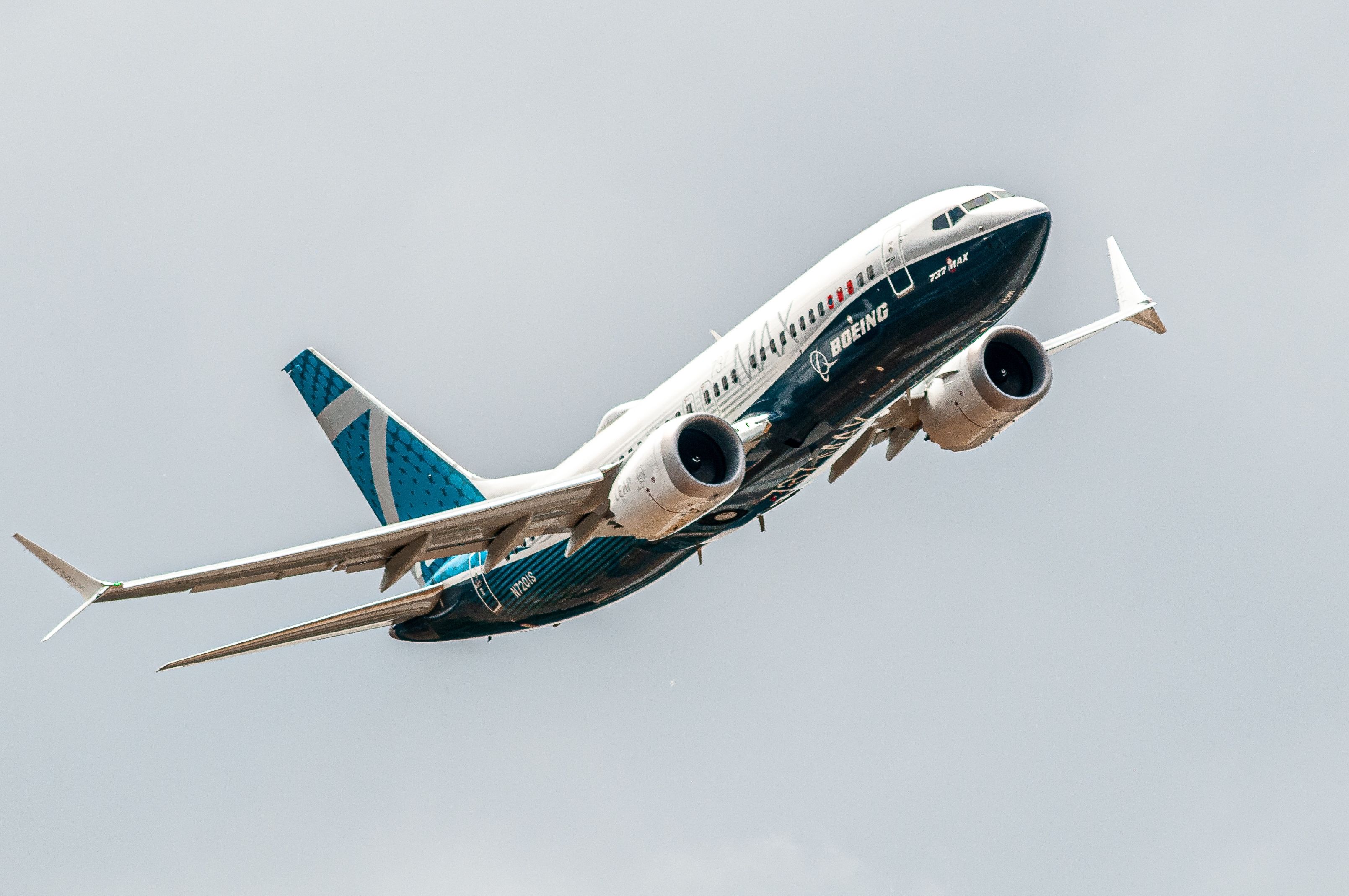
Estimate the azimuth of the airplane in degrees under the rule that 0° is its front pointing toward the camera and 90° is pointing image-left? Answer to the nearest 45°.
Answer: approximately 315°
